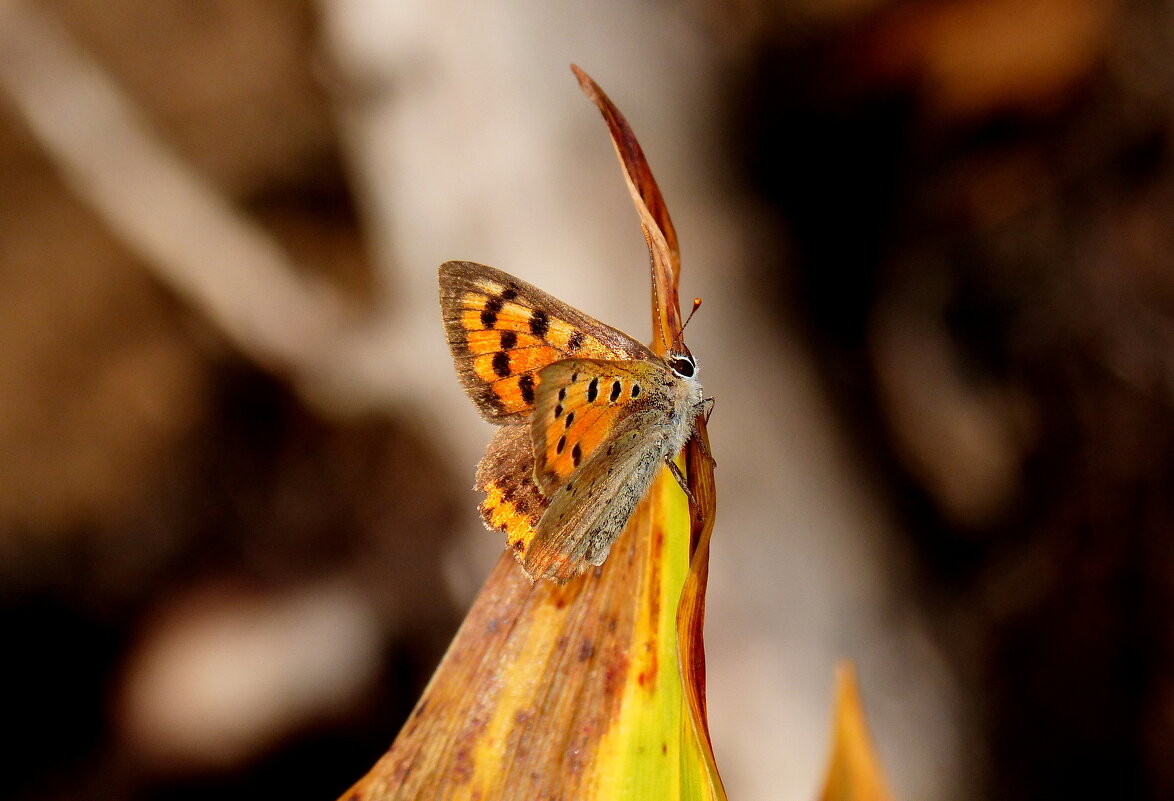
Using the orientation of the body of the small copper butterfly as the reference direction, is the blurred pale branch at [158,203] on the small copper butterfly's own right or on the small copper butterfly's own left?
on the small copper butterfly's own left

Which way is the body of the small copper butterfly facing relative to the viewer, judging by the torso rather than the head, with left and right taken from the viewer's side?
facing to the right of the viewer
